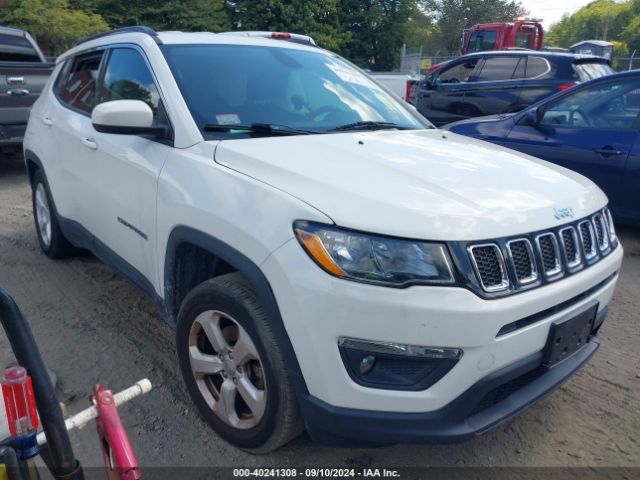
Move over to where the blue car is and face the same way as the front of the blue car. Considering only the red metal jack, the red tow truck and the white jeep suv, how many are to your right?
1

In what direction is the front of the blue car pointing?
to the viewer's left

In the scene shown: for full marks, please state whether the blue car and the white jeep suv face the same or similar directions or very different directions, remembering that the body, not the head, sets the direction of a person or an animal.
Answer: very different directions

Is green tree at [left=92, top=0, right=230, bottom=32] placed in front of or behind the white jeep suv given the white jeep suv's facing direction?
behind

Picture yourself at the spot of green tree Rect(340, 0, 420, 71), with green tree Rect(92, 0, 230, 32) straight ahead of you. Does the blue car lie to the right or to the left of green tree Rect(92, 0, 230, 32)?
left

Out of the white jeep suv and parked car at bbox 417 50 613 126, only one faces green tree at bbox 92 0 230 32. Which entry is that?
the parked car

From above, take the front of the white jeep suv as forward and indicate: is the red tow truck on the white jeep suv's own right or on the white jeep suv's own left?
on the white jeep suv's own left

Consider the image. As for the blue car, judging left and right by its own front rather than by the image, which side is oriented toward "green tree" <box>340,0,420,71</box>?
right

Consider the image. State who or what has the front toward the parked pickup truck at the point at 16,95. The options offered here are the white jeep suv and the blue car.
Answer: the blue car

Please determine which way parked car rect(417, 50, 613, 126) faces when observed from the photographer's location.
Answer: facing away from the viewer and to the left of the viewer

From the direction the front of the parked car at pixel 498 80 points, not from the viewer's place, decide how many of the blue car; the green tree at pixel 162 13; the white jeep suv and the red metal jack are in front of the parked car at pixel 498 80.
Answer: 1

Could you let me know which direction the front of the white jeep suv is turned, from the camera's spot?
facing the viewer and to the right of the viewer

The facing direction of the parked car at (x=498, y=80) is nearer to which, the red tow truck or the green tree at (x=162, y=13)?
the green tree
